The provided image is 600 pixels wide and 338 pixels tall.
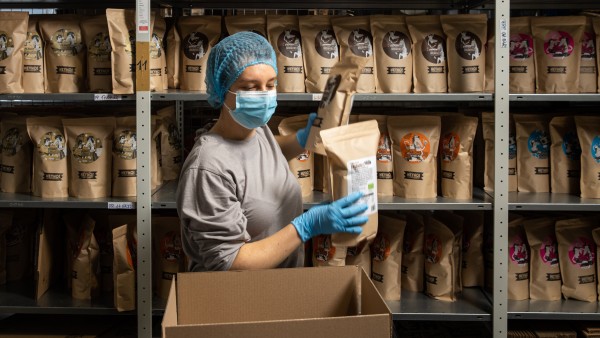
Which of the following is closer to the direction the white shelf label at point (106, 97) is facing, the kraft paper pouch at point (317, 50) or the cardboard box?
the cardboard box

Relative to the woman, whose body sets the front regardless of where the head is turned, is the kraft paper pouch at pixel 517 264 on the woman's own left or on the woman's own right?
on the woman's own left

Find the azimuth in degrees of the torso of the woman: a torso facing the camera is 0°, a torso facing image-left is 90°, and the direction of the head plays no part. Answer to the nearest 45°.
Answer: approximately 315°

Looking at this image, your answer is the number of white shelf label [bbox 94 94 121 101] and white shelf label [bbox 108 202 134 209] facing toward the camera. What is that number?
2

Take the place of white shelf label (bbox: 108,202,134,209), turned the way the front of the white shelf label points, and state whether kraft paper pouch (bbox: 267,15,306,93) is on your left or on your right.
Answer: on your left

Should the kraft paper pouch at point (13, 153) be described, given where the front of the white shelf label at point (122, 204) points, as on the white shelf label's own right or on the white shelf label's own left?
on the white shelf label's own right

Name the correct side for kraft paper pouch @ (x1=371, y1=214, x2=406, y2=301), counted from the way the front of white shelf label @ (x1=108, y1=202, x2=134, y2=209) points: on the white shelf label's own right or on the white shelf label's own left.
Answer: on the white shelf label's own left

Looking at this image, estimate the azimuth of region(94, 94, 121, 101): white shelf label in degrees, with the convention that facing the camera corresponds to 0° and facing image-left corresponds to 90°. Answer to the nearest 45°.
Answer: approximately 0°
